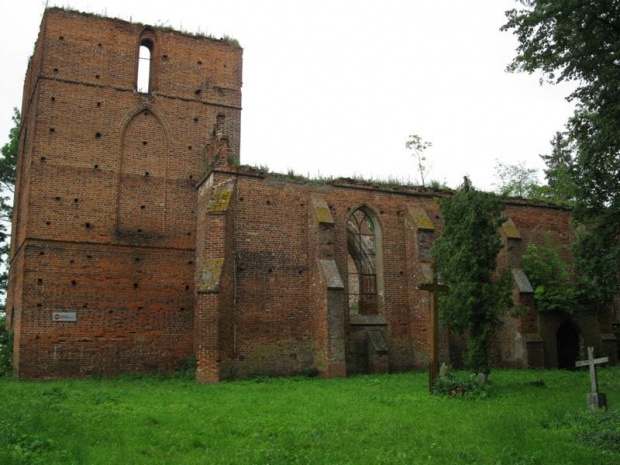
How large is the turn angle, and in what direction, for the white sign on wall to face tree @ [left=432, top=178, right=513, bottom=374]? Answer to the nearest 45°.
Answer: approximately 45° to its left

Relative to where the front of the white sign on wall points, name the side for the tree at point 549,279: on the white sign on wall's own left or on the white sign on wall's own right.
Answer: on the white sign on wall's own left

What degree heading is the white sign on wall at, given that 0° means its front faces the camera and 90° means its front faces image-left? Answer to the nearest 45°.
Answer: approximately 0°

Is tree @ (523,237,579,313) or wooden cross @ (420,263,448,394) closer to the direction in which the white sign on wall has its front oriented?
the wooden cross

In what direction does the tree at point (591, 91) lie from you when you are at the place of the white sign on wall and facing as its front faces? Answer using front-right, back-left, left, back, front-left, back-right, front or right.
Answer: front-left

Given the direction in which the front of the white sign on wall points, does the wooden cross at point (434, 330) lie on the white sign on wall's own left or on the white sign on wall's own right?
on the white sign on wall's own left
